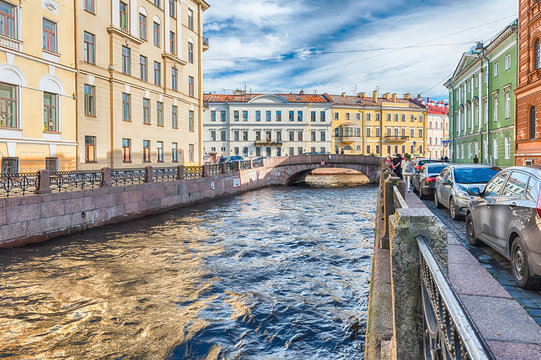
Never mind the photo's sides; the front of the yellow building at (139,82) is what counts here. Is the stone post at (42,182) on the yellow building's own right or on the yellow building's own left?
on the yellow building's own right

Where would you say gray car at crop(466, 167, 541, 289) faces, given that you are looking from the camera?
facing away from the viewer and to the left of the viewer

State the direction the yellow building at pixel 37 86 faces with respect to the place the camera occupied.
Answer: facing the viewer and to the right of the viewer

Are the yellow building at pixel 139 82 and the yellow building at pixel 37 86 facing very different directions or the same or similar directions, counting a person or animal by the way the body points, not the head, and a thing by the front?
same or similar directions

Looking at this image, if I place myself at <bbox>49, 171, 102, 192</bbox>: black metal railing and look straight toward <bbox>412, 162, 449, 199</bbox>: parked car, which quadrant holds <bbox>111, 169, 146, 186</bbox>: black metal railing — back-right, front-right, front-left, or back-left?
front-left

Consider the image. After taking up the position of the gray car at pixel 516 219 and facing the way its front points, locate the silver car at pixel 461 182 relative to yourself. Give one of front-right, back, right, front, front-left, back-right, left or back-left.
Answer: front-right

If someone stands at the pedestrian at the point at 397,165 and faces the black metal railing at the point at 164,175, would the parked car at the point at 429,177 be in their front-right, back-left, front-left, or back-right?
back-left

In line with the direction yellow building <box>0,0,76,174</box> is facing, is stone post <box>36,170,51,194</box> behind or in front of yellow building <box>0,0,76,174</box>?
in front

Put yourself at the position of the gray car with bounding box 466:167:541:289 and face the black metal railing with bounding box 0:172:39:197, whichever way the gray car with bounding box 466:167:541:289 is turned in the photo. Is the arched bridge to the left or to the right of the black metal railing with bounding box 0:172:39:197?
right

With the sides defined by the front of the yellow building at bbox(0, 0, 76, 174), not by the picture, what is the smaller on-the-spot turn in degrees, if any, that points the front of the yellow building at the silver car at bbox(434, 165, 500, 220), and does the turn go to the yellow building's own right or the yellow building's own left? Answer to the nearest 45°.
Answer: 0° — it already faces it

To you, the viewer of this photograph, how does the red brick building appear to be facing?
facing the viewer and to the left of the viewer

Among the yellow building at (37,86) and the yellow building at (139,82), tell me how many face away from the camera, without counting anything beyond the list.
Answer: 0

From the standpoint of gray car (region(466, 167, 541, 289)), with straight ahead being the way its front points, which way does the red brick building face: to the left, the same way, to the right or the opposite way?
to the left

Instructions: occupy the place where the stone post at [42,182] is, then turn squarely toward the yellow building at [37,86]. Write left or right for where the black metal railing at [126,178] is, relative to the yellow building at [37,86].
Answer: right
